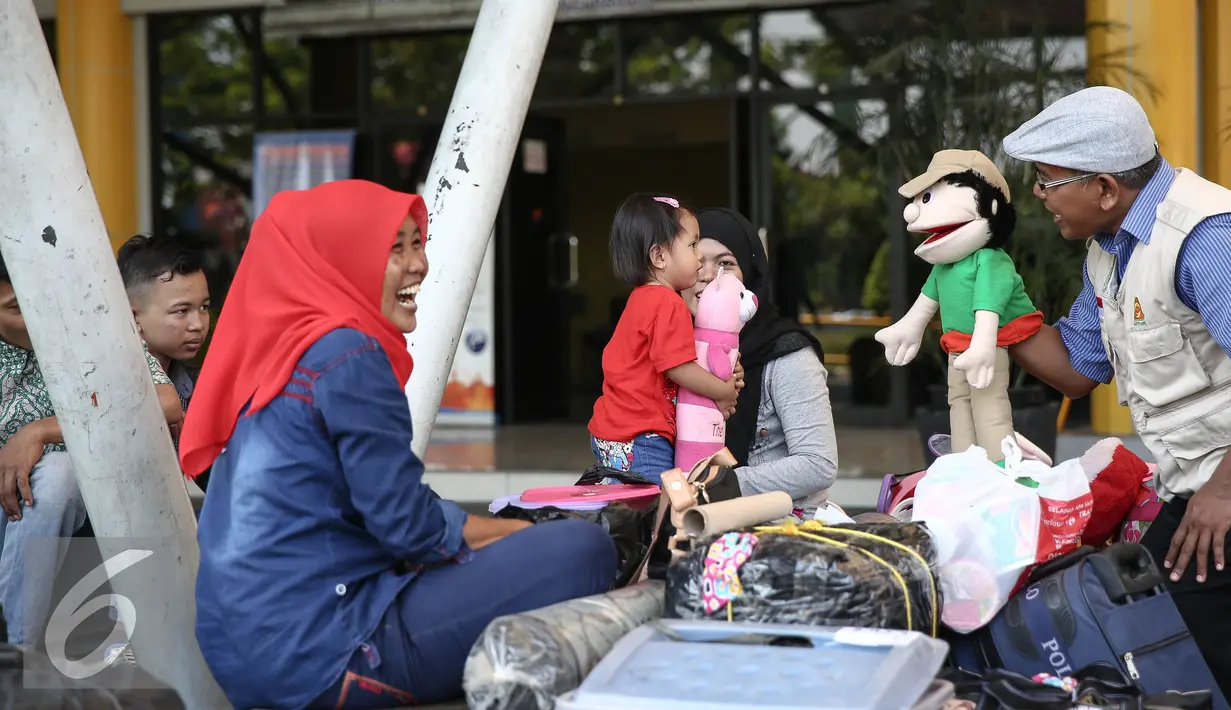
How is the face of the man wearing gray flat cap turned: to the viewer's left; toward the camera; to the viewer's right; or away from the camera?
to the viewer's left

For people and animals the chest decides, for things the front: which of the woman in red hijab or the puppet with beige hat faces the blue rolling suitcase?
the woman in red hijab

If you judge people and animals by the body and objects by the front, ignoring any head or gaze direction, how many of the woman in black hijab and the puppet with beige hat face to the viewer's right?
0

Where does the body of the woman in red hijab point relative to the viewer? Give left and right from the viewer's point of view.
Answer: facing to the right of the viewer

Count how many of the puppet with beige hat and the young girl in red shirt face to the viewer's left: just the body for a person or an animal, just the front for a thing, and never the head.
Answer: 1

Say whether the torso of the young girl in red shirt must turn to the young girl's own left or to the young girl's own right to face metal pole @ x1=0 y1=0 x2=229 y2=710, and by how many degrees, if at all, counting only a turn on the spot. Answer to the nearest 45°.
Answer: approximately 135° to the young girl's own right

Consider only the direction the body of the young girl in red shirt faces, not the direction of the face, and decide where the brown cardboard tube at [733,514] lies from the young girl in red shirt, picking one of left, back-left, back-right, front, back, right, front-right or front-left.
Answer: right

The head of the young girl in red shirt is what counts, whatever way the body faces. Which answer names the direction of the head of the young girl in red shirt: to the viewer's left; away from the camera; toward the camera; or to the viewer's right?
to the viewer's right

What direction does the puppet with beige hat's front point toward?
to the viewer's left

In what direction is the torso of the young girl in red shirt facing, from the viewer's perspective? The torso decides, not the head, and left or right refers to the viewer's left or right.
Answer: facing to the right of the viewer
